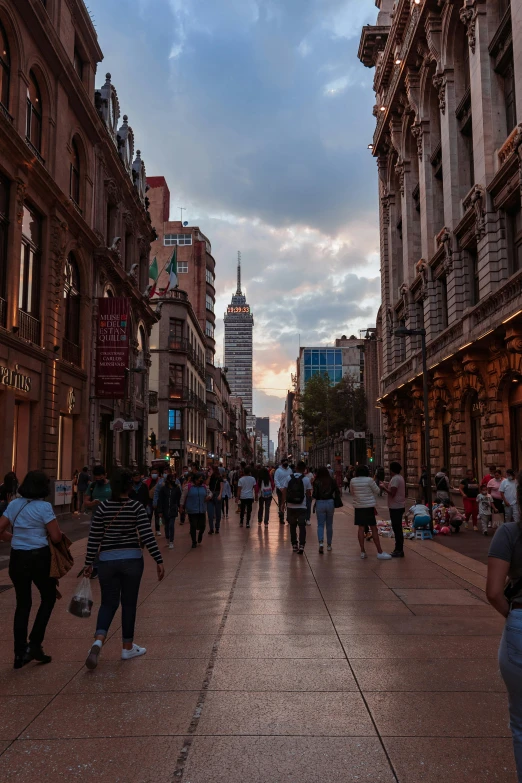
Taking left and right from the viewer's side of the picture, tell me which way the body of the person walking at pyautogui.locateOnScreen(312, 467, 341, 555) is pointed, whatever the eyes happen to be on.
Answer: facing away from the viewer

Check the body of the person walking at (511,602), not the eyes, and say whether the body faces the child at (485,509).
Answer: yes

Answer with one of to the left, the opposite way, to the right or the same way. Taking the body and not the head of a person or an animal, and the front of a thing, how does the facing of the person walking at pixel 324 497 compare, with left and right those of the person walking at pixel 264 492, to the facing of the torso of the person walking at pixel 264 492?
the same way

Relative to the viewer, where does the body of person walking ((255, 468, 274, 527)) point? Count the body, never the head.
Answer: away from the camera

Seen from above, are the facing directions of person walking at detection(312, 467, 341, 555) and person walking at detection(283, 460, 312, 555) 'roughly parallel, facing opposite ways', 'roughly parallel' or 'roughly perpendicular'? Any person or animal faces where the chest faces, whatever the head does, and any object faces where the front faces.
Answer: roughly parallel

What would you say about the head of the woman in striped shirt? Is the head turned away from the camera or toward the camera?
away from the camera

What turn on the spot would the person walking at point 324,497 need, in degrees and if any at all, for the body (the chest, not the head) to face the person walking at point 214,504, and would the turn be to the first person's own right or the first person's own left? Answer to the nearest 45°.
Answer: approximately 45° to the first person's own left

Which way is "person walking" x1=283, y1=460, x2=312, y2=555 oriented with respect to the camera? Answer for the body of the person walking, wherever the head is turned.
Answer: away from the camera
